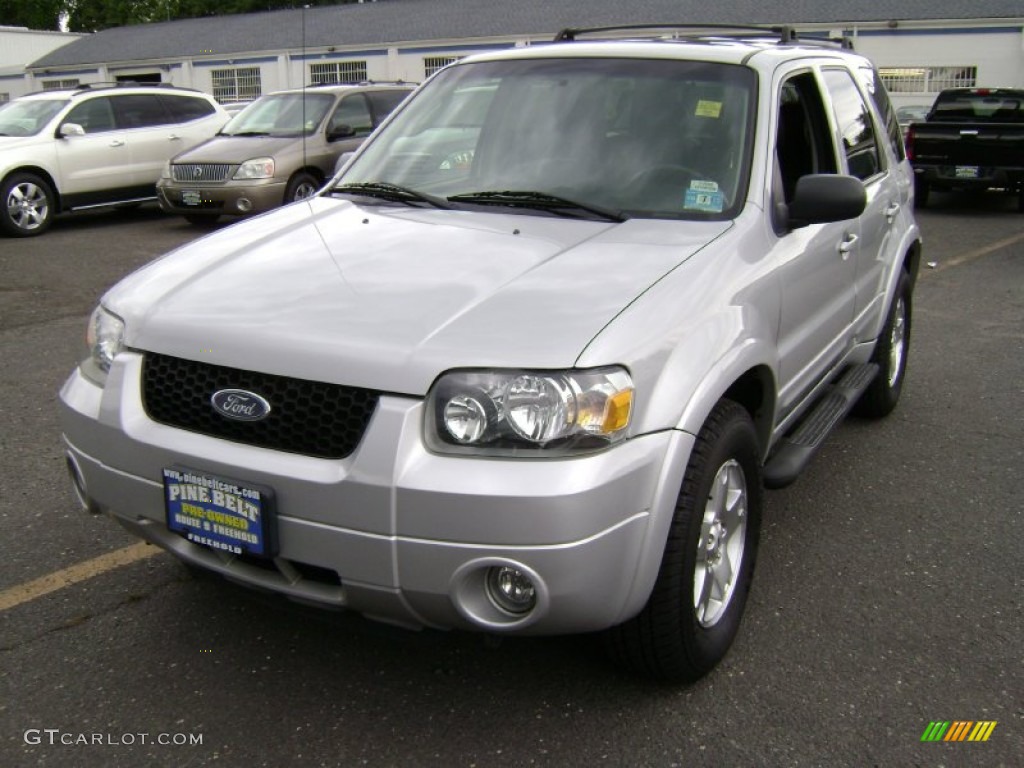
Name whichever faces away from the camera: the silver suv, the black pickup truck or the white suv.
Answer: the black pickup truck

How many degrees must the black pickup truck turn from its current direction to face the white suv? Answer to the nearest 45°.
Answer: approximately 135° to its left

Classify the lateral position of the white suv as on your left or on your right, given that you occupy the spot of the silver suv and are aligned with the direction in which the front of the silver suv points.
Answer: on your right

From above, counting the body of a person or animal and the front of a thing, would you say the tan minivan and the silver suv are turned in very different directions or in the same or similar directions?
same or similar directions

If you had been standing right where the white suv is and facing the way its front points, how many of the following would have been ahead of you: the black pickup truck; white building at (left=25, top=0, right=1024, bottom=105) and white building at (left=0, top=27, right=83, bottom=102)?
0

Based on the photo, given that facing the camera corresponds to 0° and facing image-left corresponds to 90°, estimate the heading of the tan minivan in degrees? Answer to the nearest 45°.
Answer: approximately 45°

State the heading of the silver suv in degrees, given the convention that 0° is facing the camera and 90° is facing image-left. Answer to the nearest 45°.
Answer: approximately 45°

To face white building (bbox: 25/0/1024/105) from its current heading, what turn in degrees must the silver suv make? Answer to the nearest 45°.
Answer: approximately 135° to its right

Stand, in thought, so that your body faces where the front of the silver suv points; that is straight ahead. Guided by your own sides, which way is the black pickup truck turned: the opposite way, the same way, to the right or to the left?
the opposite way

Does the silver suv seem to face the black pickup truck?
no

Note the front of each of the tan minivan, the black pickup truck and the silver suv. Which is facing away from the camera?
the black pickup truck

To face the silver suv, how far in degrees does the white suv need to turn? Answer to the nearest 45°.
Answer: approximately 45° to its left

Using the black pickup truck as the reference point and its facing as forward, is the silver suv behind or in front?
behind

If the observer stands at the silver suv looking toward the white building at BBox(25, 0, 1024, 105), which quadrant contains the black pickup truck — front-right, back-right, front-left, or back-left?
front-right

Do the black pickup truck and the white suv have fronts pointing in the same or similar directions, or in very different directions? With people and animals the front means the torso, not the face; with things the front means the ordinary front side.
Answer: very different directions

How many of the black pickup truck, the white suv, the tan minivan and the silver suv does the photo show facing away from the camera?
1

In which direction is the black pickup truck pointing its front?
away from the camera

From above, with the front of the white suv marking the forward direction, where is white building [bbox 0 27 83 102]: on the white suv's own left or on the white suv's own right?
on the white suv's own right

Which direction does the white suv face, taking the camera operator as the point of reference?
facing the viewer and to the left of the viewer

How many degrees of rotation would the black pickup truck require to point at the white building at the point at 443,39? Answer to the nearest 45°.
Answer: approximately 45° to its left
